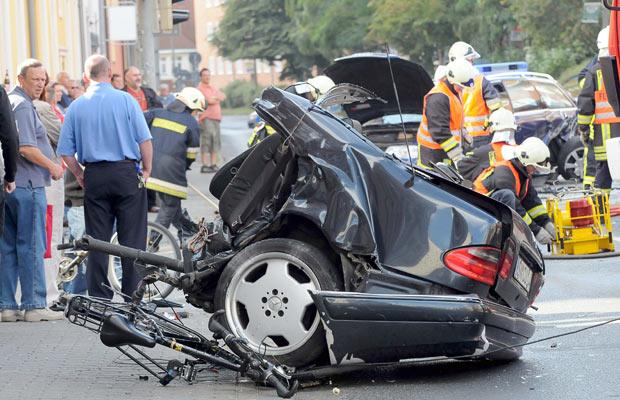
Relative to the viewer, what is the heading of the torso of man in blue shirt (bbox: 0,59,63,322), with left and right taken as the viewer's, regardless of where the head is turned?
facing to the right of the viewer

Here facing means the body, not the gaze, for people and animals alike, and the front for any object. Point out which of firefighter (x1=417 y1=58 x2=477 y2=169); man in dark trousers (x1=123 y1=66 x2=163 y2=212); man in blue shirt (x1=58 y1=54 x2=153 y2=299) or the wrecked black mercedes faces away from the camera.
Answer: the man in blue shirt

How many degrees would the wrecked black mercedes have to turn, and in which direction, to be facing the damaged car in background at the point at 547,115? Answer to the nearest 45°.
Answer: approximately 90° to its right

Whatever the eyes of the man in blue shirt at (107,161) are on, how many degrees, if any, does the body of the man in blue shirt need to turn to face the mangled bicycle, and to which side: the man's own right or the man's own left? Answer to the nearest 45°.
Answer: approximately 180°

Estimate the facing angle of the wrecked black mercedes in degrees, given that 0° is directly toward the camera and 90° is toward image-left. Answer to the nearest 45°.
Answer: approximately 90°

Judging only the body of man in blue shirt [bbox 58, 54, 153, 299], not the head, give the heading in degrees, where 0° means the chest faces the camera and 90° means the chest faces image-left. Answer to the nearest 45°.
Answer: approximately 180°

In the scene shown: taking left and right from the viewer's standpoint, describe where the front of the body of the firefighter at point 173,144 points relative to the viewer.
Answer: facing away from the viewer and to the right of the viewer

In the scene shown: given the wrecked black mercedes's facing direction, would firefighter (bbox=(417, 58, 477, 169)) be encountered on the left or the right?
on its right

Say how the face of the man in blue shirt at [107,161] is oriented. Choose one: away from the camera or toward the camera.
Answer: away from the camera

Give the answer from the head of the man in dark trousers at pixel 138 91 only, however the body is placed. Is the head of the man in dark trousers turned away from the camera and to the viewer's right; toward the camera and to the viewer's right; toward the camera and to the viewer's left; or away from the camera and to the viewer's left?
toward the camera and to the viewer's right
